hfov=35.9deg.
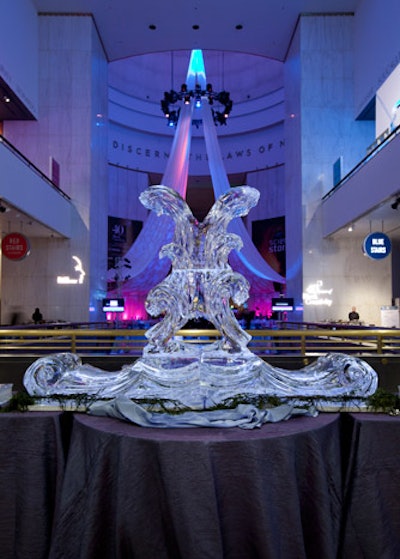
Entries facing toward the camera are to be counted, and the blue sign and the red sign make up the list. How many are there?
2

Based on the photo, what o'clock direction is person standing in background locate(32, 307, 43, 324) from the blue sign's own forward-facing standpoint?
The person standing in background is roughly at 3 o'clock from the blue sign.

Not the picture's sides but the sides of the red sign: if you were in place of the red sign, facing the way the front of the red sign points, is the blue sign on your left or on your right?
on your left

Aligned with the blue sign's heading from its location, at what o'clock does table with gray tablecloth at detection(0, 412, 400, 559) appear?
The table with gray tablecloth is roughly at 12 o'clock from the blue sign.

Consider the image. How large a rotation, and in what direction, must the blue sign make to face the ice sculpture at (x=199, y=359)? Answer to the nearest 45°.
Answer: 0° — it already faces it

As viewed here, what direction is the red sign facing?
toward the camera

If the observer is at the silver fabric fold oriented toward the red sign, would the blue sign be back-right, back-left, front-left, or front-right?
front-right

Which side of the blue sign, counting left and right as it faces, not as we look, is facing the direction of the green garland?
front

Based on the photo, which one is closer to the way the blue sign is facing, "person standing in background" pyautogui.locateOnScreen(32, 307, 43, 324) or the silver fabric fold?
the silver fabric fold

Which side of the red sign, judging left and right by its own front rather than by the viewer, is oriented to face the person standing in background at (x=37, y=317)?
back

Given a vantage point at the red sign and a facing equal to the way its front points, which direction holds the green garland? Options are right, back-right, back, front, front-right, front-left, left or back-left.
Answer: front

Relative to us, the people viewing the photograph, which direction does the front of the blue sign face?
facing the viewer

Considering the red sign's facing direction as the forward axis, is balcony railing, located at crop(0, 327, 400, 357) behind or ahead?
ahead

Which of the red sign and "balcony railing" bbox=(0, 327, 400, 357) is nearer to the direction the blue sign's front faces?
the balcony railing

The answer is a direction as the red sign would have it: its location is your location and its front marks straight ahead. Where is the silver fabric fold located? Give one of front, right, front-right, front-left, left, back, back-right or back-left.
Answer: front
